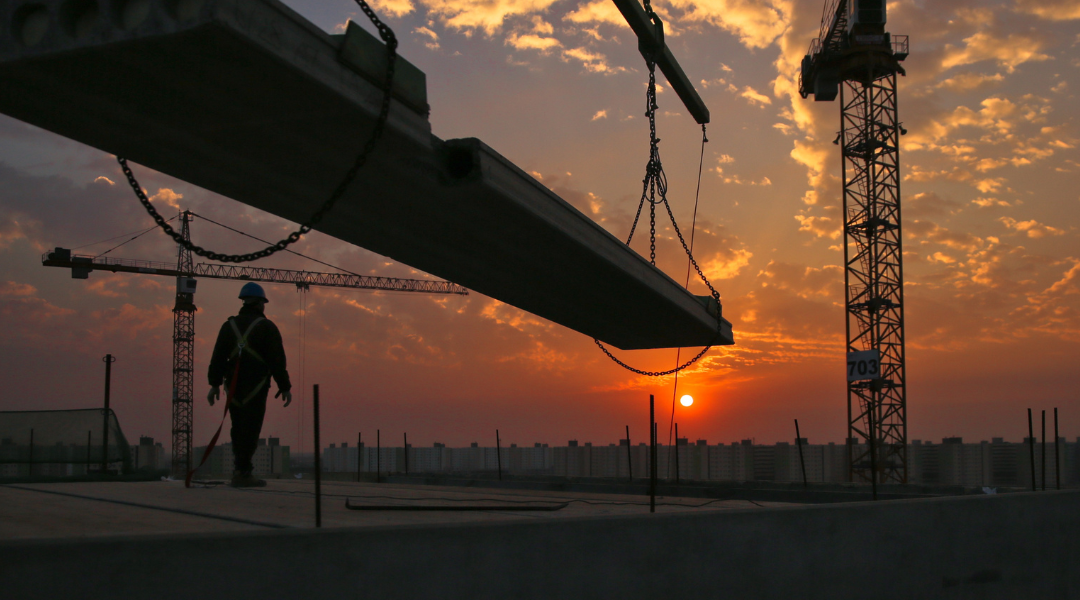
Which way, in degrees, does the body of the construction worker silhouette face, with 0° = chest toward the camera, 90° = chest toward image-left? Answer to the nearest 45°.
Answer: approximately 225°

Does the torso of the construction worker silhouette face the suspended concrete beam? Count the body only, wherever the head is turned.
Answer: no

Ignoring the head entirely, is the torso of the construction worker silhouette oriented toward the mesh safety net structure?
no

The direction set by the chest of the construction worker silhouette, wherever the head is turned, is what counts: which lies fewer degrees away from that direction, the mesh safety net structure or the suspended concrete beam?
the mesh safety net structure
